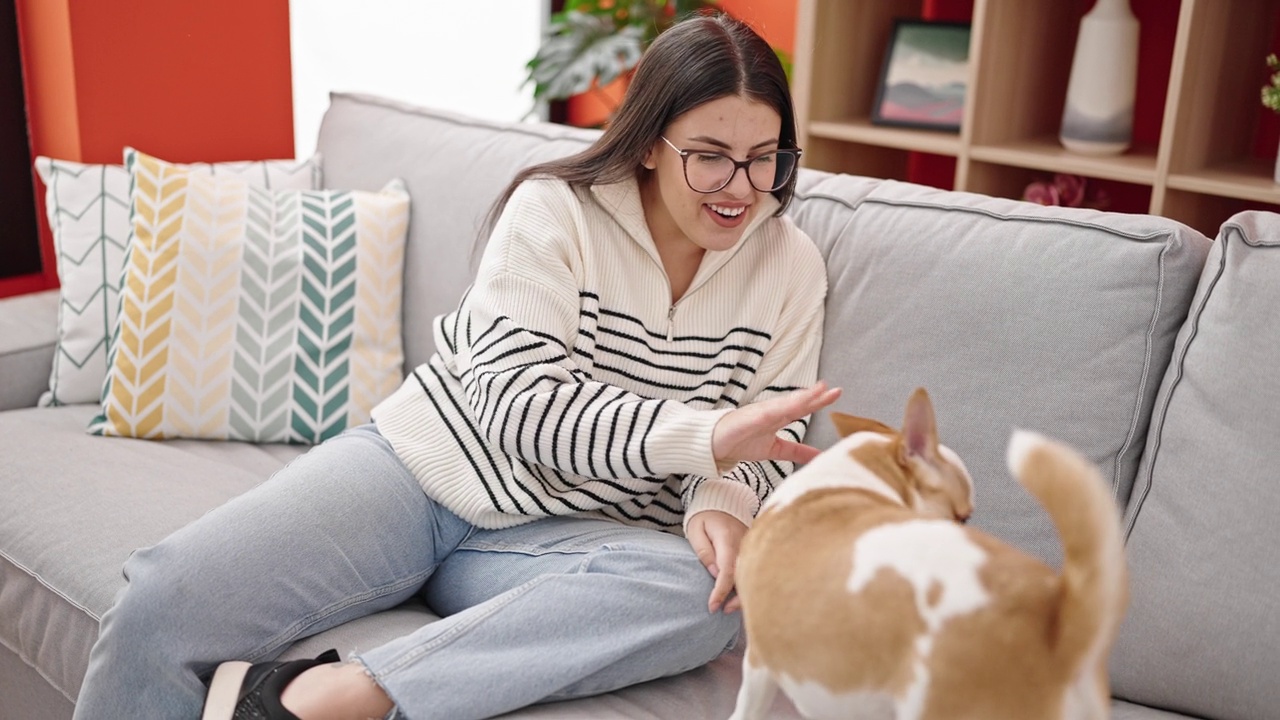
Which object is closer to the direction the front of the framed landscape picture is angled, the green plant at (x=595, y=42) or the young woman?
the young woman

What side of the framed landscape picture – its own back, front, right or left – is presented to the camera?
front

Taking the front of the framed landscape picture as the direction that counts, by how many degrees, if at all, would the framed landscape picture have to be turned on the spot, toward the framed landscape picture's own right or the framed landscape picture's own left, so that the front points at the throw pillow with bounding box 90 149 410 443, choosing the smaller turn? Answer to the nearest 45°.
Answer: approximately 45° to the framed landscape picture's own right

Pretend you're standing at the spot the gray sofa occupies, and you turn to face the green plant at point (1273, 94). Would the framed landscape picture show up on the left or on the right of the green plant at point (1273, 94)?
left

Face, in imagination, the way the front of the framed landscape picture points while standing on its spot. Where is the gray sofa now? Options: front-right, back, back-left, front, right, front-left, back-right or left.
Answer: front

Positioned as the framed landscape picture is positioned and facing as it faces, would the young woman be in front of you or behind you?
in front
